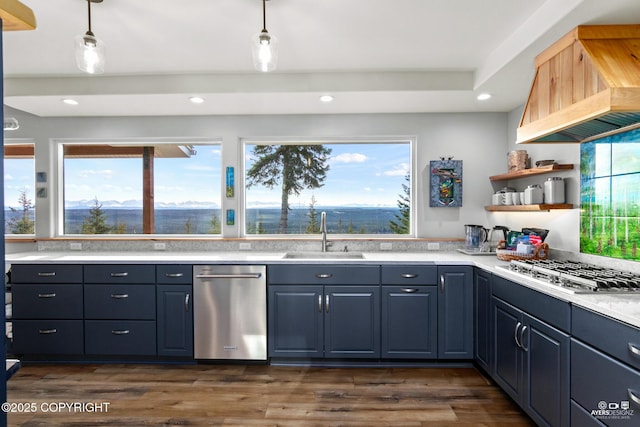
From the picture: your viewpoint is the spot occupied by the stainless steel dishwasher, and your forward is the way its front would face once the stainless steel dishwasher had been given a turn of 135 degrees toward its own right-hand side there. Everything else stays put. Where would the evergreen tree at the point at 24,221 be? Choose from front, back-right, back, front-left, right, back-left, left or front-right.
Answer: front

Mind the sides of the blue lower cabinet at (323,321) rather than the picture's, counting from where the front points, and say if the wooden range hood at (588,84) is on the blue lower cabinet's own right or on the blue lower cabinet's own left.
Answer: on the blue lower cabinet's own left

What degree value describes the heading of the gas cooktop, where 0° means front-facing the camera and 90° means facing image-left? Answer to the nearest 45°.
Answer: approximately 45°

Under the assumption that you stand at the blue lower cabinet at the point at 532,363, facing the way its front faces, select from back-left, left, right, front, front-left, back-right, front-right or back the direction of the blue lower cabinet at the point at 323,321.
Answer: front-right

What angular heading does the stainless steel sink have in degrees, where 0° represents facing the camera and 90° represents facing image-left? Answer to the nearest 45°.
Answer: approximately 0°

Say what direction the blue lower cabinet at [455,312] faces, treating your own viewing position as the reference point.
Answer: facing the viewer

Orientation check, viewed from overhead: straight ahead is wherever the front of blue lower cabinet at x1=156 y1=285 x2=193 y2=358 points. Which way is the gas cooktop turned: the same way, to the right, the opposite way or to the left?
to the right

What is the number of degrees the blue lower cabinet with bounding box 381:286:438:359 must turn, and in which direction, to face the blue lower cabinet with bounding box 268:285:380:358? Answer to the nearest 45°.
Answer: approximately 90° to its right

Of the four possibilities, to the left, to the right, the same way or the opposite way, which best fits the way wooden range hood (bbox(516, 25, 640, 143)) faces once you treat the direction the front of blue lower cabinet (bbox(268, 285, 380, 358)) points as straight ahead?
to the right

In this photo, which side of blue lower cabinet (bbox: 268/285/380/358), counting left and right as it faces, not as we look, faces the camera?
front

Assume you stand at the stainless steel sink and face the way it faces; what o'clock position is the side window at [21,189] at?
The side window is roughly at 3 o'clock from the stainless steel sink.

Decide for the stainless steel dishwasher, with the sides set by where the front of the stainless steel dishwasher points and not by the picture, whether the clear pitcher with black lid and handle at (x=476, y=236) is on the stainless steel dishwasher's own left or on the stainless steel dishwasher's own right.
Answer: on the stainless steel dishwasher's own left

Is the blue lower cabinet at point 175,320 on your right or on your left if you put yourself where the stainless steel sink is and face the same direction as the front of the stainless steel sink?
on your right

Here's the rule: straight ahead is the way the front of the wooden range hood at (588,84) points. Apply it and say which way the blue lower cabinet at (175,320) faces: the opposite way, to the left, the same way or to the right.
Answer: to the left

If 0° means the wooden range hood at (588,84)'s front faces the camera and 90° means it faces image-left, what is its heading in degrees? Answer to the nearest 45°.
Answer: approximately 45°

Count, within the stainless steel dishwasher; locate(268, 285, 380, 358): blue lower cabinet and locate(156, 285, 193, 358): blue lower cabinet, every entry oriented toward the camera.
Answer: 3
